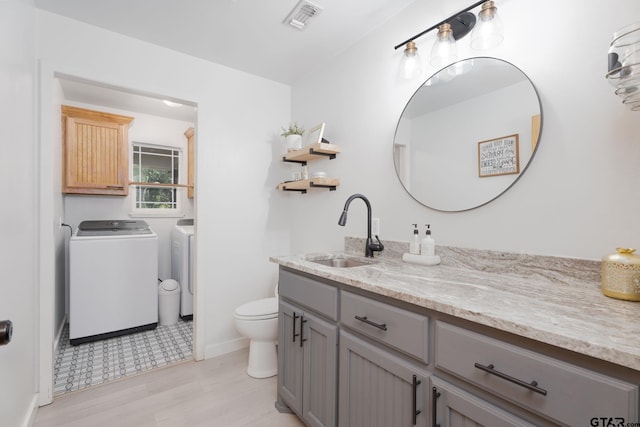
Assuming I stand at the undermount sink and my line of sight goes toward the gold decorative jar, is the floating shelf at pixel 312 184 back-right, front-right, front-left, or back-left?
back-left

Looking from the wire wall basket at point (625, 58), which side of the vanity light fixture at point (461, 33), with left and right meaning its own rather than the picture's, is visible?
left

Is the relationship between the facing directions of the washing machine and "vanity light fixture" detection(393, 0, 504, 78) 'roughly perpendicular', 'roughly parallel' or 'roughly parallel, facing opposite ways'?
roughly perpendicular

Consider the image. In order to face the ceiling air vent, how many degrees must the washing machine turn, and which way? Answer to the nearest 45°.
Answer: approximately 45° to its left

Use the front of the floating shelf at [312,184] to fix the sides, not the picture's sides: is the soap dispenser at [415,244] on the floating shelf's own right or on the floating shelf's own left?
on the floating shelf's own left

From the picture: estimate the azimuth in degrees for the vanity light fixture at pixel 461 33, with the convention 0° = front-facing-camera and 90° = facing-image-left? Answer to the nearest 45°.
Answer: approximately 45°

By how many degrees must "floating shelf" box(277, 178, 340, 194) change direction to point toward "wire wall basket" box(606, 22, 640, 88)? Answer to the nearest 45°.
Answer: approximately 90° to its left

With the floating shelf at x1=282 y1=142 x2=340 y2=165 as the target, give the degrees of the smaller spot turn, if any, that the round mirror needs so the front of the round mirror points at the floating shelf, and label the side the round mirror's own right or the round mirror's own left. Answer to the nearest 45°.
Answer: approximately 45° to the round mirror's own right

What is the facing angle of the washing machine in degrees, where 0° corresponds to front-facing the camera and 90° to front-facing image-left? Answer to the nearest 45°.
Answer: approximately 0°

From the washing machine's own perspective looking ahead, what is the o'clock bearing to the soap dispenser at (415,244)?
The soap dispenser is roughly at 11 o'clock from the washing machine.

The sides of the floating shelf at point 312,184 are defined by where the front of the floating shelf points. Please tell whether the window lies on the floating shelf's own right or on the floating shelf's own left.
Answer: on the floating shelf's own right

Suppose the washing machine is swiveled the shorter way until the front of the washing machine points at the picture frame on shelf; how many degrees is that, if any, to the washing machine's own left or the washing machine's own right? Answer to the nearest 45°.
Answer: approximately 45° to the washing machine's own left

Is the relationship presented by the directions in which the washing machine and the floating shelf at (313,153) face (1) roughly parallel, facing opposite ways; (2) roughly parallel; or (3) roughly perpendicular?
roughly perpendicular
